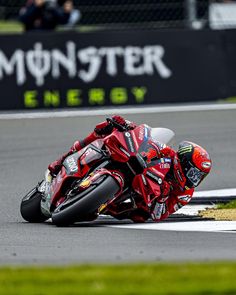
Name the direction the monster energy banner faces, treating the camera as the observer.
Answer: facing the viewer

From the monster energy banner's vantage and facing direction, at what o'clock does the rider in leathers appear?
The rider in leathers is roughly at 12 o'clock from the monster energy banner.

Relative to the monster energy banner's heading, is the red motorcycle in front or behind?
in front
